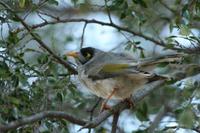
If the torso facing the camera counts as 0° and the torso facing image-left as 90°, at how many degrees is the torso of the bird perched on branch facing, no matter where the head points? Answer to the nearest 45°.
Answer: approximately 90°

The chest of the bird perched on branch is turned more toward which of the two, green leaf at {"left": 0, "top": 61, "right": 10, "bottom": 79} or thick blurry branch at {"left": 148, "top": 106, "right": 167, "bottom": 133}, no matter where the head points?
the green leaf
